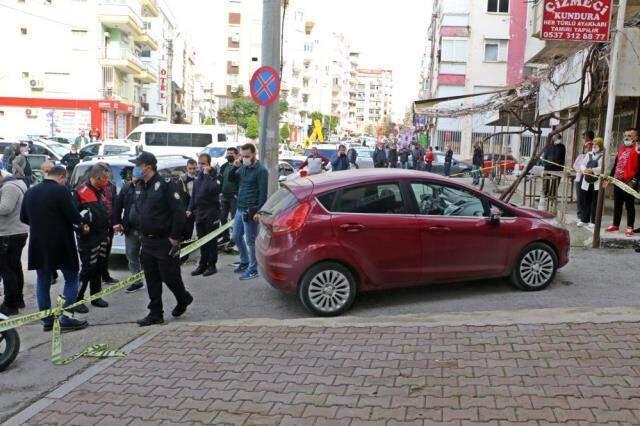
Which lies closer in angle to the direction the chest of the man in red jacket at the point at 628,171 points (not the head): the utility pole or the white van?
the utility pole

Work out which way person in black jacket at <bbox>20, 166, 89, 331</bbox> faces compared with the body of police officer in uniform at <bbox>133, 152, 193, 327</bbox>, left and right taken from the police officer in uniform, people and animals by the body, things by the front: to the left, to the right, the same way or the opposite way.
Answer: the opposite way

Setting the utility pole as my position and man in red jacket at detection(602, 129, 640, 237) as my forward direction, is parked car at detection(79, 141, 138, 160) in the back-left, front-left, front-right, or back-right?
back-left

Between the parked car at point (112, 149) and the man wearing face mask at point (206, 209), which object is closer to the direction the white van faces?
the parked car

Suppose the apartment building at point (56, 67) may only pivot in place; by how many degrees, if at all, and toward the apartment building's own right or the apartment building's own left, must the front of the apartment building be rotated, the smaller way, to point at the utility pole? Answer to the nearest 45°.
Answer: approximately 45° to the apartment building's own right

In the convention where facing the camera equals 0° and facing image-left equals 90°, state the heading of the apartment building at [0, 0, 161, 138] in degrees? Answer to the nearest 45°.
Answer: approximately 315°

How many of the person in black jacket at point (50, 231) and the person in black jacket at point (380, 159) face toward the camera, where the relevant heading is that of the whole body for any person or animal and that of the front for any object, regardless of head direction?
1

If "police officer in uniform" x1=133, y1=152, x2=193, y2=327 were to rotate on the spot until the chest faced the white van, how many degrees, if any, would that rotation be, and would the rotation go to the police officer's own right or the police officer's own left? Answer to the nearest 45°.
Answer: approximately 135° to the police officer's own right

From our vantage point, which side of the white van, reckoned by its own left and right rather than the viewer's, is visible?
left

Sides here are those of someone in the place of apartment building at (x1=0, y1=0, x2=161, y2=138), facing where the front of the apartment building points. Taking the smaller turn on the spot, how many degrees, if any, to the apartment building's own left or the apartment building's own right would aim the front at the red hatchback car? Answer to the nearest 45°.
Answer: approximately 45° to the apartment building's own right
